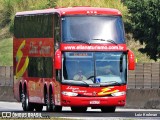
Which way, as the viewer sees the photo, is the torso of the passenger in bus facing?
toward the camera
